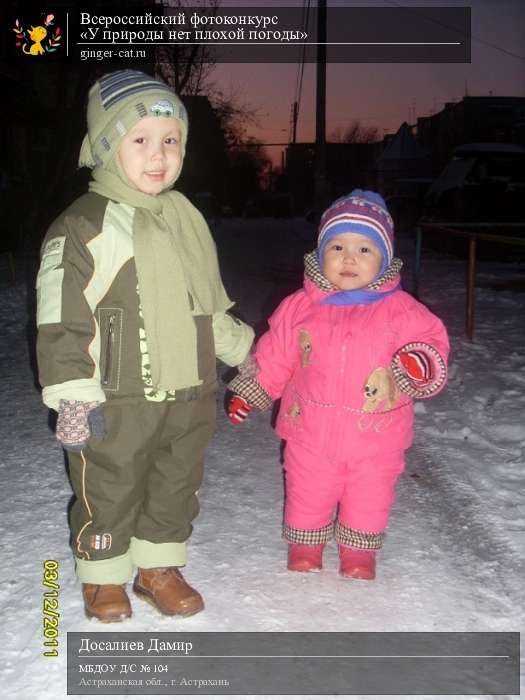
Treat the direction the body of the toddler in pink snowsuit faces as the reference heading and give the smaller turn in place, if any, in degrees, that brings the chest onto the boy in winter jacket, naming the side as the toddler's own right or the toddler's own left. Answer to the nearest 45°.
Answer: approximately 45° to the toddler's own right

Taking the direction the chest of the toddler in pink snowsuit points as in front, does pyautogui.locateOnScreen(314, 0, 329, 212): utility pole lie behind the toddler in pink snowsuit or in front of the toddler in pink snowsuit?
behind

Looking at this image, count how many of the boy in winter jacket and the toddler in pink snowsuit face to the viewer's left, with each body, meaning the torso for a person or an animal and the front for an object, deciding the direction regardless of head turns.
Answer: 0

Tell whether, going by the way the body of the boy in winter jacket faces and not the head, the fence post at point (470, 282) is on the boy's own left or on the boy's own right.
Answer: on the boy's own left

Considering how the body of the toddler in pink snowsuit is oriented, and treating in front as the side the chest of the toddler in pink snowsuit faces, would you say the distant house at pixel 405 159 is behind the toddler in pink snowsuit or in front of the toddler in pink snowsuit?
behind

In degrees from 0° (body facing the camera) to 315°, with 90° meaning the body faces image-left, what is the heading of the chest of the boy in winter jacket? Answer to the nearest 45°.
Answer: approximately 315°

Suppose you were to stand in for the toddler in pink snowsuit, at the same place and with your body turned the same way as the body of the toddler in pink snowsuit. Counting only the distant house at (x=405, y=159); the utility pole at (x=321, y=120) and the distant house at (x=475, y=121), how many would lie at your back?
3

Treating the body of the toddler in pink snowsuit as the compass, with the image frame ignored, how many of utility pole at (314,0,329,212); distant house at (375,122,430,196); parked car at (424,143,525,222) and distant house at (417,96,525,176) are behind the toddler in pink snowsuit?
4
